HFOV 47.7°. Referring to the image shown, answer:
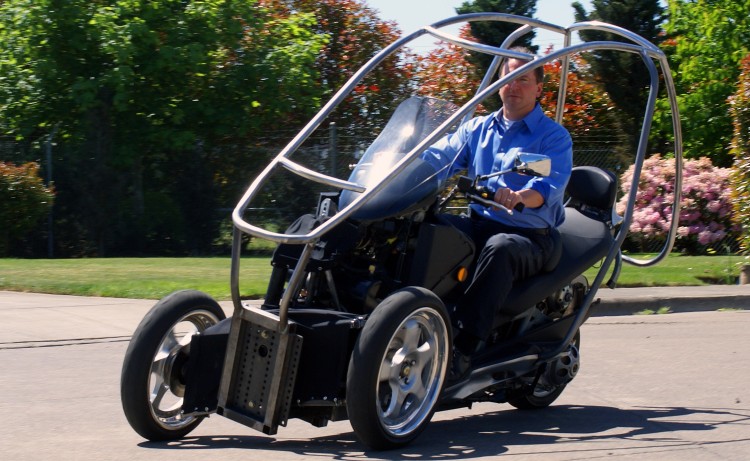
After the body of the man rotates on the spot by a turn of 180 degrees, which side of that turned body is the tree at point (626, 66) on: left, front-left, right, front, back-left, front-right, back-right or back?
front-left

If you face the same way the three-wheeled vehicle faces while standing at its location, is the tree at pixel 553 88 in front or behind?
behind

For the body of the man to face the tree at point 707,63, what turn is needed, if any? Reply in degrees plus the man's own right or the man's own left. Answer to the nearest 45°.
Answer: approximately 135° to the man's own right

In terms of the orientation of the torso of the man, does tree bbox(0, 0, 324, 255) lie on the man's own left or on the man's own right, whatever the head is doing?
on the man's own right

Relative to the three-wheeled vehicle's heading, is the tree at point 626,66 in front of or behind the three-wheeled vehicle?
behind

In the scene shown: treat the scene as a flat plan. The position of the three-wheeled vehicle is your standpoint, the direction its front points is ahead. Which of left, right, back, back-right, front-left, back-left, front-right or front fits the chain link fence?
back-right

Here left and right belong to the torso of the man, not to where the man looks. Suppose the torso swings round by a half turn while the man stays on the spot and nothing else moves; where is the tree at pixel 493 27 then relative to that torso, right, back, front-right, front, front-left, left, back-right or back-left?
front-left

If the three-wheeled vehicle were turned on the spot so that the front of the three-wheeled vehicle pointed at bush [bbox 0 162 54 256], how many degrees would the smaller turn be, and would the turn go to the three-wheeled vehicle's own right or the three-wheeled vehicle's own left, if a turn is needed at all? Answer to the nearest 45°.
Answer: approximately 90° to the three-wheeled vehicle's own right

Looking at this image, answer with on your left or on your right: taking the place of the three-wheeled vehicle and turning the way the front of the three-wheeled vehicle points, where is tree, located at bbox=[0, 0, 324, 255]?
on your right

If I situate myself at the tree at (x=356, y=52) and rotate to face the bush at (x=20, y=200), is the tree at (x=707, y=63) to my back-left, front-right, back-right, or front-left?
back-left

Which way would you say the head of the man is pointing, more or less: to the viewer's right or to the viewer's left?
to the viewer's left

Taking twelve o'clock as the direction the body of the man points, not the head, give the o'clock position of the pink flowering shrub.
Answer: The pink flowering shrub is roughly at 5 o'clock from the man.

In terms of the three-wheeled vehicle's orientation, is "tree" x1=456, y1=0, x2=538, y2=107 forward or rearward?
rearward
